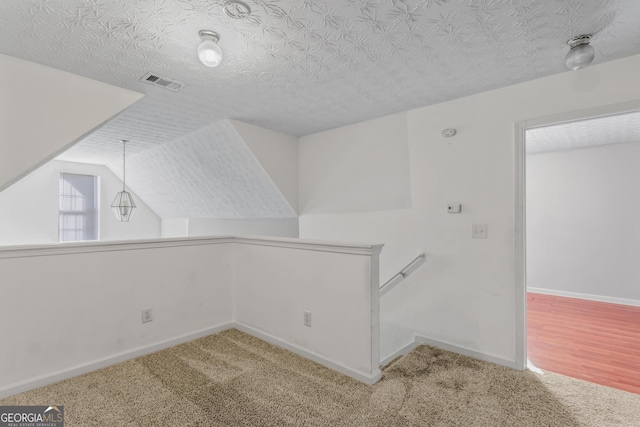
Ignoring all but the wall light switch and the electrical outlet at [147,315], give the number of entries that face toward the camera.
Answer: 2

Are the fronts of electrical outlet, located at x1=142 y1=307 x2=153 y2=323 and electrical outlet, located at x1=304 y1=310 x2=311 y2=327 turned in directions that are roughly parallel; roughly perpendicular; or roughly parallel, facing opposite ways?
roughly perpendicular

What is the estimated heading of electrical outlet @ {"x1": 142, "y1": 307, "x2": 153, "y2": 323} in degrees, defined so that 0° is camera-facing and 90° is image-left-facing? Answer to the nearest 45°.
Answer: approximately 0°

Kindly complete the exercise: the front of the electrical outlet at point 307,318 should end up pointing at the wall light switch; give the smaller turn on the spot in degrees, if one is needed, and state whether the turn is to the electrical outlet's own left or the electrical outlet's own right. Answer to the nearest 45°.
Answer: approximately 135° to the electrical outlet's own left

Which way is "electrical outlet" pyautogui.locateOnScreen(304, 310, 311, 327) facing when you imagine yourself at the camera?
facing the viewer and to the left of the viewer

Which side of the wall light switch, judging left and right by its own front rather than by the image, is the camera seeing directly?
front
